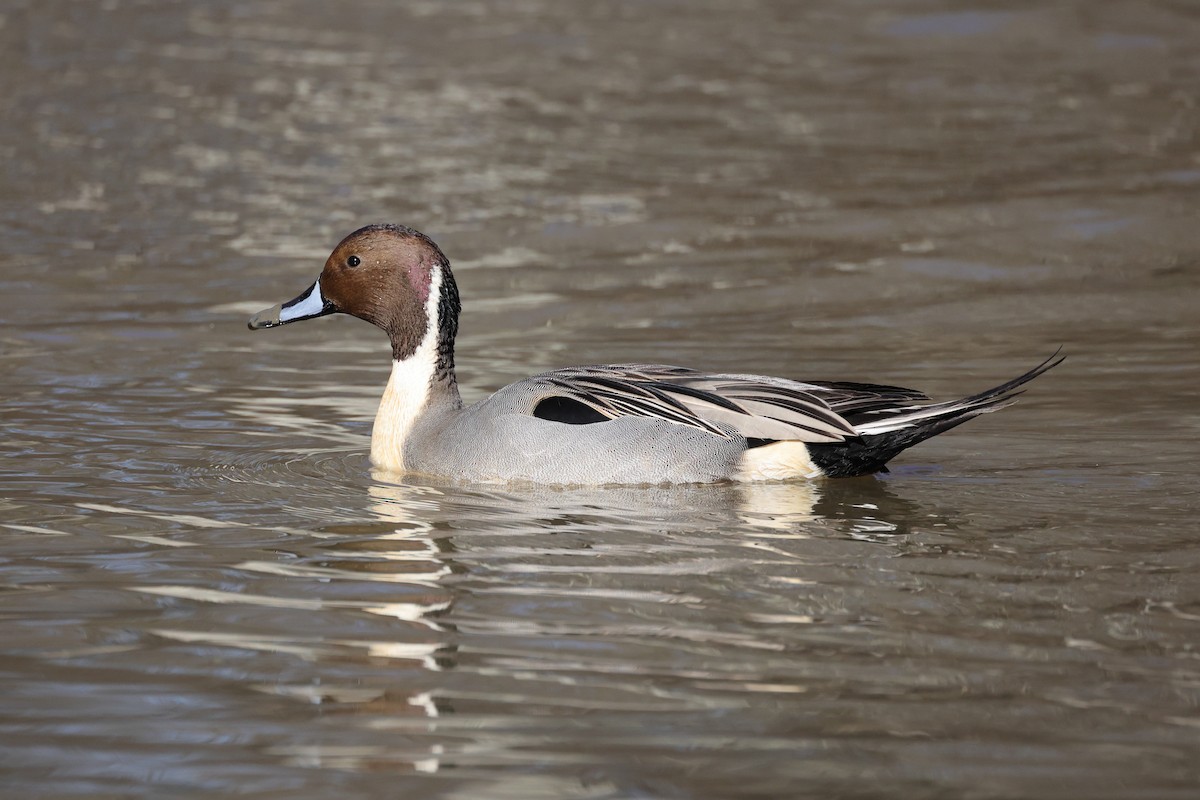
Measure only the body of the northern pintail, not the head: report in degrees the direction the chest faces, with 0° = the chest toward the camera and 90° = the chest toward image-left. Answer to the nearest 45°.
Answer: approximately 90°
